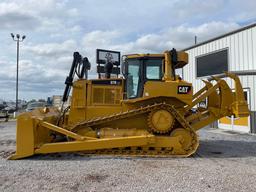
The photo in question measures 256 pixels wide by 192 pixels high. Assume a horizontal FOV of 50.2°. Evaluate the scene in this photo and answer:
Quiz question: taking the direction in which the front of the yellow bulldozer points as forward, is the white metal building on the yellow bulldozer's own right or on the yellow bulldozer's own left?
on the yellow bulldozer's own right

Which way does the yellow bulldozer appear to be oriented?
to the viewer's left
